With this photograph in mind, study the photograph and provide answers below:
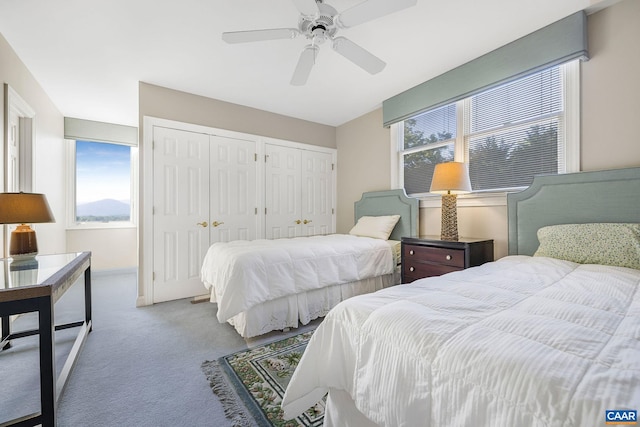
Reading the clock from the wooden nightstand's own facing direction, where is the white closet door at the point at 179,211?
The white closet door is roughly at 1 o'clock from the wooden nightstand.

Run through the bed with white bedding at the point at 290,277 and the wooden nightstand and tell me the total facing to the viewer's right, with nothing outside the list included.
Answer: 0

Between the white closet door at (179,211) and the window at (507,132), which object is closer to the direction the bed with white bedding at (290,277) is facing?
the white closet door

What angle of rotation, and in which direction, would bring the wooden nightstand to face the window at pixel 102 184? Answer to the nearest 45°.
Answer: approximately 45° to its right

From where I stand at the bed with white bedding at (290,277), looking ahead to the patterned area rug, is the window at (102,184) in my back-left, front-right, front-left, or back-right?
back-right

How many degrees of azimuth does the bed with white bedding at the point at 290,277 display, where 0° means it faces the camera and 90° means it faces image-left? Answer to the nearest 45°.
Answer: approximately 45°

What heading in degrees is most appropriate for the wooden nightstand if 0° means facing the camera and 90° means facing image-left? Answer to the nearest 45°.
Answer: approximately 45°

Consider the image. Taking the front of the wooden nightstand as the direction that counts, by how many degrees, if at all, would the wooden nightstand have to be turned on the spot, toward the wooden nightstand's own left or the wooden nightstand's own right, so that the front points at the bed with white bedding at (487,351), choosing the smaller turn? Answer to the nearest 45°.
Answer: approximately 45° to the wooden nightstand's own left

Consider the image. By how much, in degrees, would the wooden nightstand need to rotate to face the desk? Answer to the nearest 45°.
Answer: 0° — it already faces it

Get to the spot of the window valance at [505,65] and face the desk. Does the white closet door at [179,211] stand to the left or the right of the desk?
right

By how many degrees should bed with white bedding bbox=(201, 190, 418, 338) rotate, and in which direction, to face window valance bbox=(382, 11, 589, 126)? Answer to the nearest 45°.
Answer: approximately 135° to its left

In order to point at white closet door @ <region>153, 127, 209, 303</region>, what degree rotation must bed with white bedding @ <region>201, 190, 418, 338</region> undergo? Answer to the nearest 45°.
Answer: approximately 90° to its right
